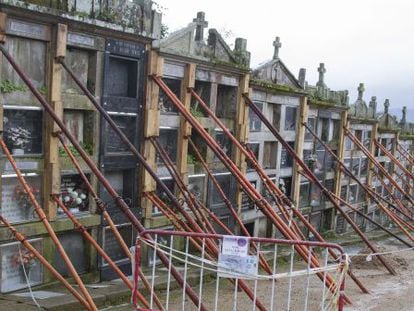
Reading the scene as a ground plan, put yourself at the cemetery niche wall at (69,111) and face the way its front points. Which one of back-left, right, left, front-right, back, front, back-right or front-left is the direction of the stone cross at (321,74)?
left

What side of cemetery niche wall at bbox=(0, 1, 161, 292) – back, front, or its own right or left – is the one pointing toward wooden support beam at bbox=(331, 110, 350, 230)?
left

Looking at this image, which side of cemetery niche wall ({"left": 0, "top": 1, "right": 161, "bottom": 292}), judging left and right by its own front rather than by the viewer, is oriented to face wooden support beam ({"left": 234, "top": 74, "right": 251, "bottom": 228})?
left

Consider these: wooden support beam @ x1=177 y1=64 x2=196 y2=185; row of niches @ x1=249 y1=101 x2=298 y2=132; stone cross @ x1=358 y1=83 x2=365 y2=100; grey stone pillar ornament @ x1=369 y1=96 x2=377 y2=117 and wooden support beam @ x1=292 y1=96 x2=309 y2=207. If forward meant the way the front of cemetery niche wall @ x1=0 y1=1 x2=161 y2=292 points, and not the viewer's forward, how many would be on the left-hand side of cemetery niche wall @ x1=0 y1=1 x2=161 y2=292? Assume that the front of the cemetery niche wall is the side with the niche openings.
5

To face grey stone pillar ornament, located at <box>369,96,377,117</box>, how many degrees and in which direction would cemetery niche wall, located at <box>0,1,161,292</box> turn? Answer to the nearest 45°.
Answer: approximately 90° to its left

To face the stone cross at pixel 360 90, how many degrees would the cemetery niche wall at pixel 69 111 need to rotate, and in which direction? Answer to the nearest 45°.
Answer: approximately 90° to its left

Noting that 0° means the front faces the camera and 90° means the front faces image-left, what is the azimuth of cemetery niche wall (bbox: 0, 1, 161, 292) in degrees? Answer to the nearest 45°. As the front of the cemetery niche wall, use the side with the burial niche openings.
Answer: approximately 315°

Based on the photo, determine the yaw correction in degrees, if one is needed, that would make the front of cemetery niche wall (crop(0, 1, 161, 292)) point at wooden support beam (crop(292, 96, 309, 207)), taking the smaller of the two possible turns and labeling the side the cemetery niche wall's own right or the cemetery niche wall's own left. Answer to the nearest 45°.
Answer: approximately 90° to the cemetery niche wall's own left

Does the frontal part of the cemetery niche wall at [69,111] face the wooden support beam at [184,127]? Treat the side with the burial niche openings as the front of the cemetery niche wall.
no

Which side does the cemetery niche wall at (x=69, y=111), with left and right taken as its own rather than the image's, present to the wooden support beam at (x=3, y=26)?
right
